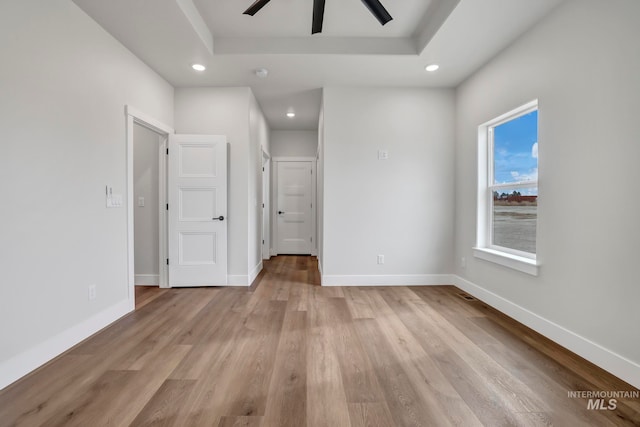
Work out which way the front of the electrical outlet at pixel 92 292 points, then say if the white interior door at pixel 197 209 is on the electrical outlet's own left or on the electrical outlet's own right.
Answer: on the electrical outlet's own left

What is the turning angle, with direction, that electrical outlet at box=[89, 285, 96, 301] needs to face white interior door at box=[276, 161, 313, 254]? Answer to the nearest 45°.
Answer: approximately 90° to its left

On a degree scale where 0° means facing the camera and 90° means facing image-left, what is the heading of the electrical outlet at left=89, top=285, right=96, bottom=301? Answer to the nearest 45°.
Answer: approximately 315°
